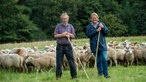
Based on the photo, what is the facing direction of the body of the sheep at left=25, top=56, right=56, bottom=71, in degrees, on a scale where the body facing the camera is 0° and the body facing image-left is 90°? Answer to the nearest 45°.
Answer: approximately 90°

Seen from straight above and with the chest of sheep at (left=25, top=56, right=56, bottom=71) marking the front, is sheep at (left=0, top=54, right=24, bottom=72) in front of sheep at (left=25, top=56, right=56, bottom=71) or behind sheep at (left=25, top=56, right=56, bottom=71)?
in front

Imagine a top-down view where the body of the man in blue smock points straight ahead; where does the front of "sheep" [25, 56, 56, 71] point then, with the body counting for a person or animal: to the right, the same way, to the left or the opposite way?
to the right

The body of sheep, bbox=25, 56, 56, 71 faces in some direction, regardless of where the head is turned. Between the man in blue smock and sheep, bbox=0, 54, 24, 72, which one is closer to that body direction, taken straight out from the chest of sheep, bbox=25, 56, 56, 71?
the sheep

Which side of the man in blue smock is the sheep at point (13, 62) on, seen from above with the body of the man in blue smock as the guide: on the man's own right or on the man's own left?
on the man's own right

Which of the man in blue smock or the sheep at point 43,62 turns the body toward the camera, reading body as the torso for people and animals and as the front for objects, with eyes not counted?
the man in blue smock

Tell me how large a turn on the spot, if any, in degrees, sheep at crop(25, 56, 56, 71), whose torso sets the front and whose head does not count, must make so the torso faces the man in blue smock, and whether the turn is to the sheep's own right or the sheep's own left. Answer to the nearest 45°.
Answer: approximately 135° to the sheep's own left

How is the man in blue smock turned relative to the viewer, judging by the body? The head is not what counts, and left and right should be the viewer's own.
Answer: facing the viewer

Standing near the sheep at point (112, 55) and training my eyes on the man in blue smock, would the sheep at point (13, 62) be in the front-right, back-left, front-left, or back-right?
front-right
